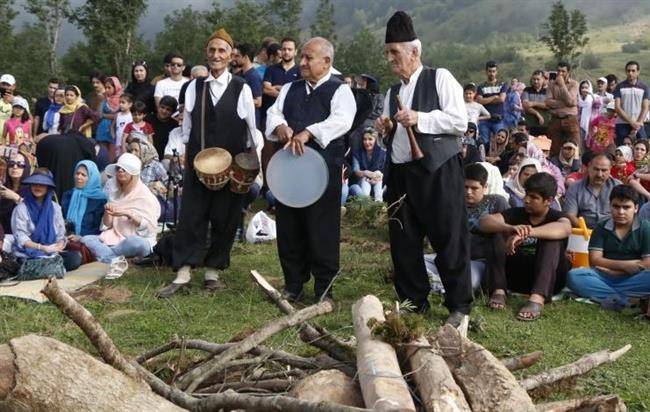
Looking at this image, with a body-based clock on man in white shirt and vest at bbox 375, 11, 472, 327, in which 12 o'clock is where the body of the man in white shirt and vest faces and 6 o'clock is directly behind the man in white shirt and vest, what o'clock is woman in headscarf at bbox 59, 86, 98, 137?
The woman in headscarf is roughly at 3 o'clock from the man in white shirt and vest.

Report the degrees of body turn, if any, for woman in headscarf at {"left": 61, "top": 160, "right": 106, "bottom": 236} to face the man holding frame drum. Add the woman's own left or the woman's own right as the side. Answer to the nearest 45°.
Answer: approximately 90° to the woman's own left

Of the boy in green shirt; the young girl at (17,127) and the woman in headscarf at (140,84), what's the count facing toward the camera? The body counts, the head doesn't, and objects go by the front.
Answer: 3

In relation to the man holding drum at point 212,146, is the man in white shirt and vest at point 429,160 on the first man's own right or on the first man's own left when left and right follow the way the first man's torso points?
on the first man's own left

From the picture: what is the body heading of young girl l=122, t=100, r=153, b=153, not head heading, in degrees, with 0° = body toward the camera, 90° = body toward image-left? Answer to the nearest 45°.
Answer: approximately 0°

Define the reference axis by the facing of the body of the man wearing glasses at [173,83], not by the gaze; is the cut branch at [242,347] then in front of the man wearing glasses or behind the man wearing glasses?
in front

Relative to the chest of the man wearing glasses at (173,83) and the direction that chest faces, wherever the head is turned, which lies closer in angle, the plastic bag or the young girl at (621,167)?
the plastic bag

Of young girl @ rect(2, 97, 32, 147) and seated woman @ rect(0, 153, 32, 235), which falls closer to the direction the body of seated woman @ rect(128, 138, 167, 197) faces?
the seated woman

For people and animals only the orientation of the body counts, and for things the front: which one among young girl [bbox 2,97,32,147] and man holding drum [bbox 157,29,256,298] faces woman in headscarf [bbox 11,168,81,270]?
the young girl

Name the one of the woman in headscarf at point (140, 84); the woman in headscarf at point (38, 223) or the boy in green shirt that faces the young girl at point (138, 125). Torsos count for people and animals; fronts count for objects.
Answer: the woman in headscarf at point (140, 84)
